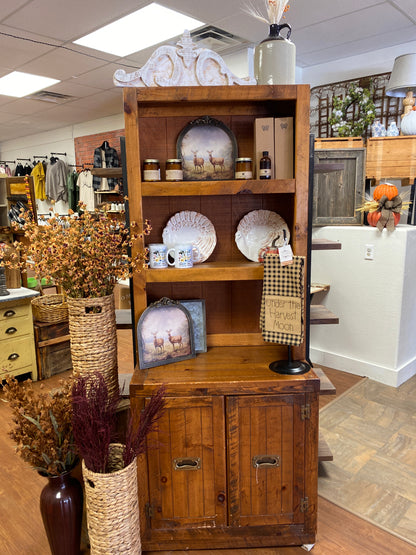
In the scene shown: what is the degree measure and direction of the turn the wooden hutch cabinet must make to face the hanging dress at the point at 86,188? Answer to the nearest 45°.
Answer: approximately 180°

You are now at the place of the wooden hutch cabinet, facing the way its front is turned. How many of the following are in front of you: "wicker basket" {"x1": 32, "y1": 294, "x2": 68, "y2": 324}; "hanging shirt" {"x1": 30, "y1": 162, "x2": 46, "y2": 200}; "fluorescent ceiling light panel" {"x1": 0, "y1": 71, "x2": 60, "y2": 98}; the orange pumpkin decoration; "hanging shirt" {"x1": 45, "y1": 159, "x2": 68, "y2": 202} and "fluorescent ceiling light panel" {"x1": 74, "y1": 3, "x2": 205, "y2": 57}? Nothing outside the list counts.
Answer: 0

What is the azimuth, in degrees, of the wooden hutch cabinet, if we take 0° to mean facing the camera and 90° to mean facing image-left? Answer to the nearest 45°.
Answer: approximately 0°

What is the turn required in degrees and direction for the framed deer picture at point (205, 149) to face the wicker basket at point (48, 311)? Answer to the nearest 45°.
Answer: approximately 135° to its right

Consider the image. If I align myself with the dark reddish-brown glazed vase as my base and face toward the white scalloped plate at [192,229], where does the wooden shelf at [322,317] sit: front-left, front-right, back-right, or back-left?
front-right

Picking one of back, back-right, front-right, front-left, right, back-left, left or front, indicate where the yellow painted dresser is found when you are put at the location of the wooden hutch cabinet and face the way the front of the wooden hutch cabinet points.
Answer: back-right

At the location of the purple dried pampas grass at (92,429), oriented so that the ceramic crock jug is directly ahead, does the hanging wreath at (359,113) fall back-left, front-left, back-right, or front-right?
front-left

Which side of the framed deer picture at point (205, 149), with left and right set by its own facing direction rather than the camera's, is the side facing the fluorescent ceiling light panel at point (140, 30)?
back

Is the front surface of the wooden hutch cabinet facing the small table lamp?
no

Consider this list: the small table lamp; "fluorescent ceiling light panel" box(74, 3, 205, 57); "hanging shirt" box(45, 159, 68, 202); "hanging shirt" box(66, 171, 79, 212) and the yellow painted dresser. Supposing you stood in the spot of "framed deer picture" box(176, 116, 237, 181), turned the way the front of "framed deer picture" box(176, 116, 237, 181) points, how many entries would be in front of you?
0

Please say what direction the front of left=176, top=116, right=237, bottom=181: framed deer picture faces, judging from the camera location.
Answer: facing the viewer

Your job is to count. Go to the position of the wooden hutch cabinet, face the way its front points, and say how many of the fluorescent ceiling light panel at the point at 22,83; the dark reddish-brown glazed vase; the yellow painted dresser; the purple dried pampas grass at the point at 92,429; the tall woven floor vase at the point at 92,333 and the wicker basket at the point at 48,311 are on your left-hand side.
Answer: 0

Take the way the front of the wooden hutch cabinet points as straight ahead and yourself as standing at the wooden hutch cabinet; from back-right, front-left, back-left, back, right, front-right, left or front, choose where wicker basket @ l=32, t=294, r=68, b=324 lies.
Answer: back-right

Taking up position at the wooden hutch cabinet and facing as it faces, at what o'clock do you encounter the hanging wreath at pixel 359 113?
The hanging wreath is roughly at 7 o'clock from the wooden hutch cabinet.

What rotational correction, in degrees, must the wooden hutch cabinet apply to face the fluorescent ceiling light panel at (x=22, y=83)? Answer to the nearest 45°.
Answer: approximately 135° to its right

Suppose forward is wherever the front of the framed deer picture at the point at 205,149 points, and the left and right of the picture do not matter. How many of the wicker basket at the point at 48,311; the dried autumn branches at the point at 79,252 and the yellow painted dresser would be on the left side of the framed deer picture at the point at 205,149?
0
